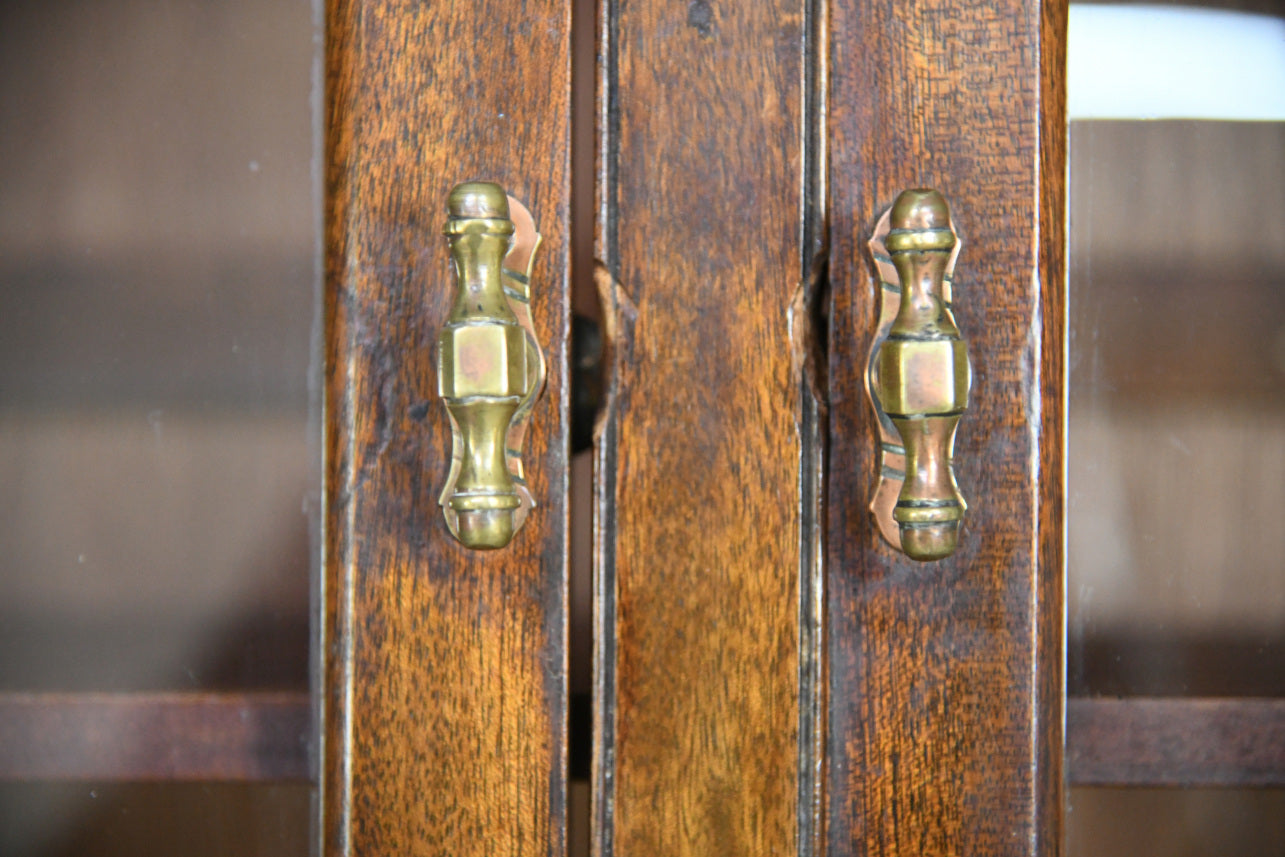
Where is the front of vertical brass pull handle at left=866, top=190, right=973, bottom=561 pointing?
toward the camera
